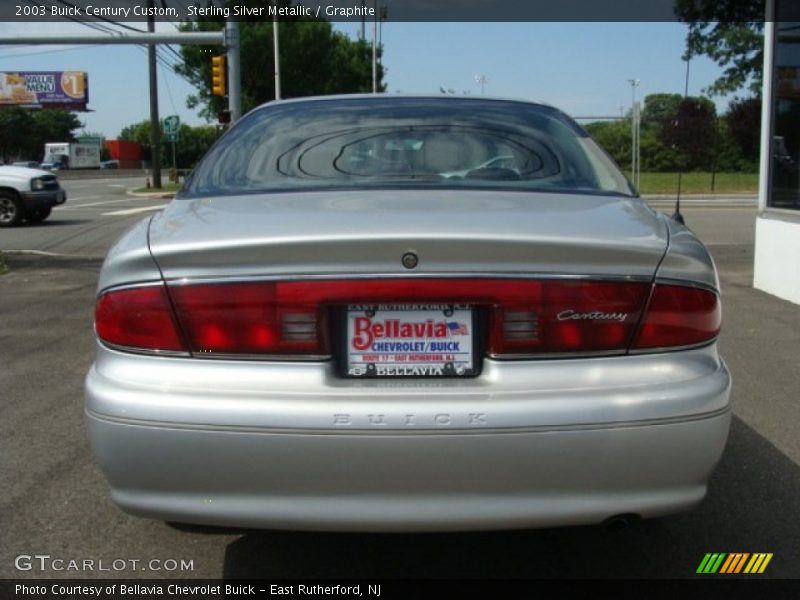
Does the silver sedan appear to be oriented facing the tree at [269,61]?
yes

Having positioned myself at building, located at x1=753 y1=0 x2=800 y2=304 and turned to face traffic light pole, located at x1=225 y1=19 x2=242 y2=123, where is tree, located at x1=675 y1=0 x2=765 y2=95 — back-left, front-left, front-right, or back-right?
front-right

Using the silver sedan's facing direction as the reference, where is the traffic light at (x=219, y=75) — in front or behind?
in front

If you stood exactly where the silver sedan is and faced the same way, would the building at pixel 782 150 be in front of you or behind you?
in front

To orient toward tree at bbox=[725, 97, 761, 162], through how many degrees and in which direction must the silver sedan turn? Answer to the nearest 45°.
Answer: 0° — it already faces it

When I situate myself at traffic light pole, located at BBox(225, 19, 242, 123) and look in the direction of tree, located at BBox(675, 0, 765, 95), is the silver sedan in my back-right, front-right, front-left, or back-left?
front-right

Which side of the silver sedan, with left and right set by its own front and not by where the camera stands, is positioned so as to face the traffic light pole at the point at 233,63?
front

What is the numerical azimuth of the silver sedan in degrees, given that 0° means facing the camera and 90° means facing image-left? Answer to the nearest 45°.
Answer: approximately 180°
